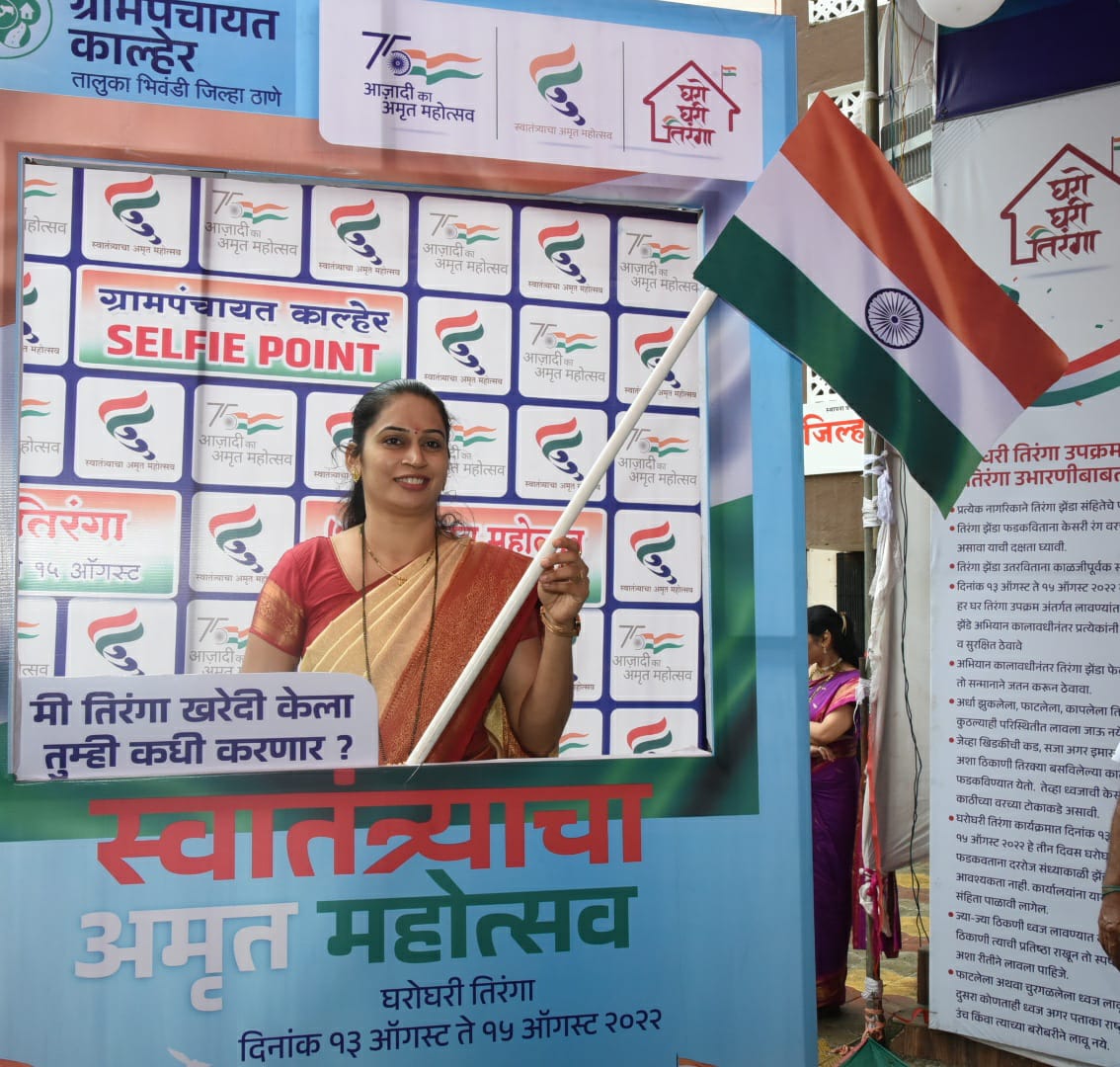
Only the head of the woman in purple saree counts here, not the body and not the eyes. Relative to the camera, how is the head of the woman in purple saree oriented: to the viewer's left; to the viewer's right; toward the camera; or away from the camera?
to the viewer's left

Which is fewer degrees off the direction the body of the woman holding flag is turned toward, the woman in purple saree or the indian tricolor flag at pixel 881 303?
the indian tricolor flag

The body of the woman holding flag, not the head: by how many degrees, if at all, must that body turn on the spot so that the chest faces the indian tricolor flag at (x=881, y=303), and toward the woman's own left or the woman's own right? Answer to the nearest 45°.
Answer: approximately 90° to the woman's own left

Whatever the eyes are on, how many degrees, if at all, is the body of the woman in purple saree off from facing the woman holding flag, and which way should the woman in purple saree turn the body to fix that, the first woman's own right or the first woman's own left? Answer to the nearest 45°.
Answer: approximately 45° to the first woman's own left

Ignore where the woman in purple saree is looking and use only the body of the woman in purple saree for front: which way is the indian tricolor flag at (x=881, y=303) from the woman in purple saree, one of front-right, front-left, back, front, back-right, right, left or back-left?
front-left

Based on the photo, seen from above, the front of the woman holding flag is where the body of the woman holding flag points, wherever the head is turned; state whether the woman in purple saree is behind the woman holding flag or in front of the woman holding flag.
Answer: behind

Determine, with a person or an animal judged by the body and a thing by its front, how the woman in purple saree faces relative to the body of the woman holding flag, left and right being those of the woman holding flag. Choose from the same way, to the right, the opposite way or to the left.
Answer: to the right
